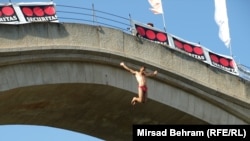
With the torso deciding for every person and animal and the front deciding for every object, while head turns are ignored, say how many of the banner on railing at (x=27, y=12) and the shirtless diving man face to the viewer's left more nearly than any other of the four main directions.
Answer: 0

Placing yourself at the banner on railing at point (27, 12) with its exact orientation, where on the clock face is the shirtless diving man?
The shirtless diving man is roughly at 9 o'clock from the banner on railing.

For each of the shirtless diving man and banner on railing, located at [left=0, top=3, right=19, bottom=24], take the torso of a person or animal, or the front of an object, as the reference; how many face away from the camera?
0

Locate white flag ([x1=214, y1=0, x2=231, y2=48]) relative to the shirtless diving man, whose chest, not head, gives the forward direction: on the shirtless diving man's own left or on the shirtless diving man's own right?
on the shirtless diving man's own left

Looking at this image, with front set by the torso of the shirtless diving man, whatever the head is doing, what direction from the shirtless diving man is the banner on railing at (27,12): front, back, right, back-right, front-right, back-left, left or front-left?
back-right

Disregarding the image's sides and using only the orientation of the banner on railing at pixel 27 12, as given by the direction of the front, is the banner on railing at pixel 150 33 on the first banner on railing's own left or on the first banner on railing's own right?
on the first banner on railing's own left

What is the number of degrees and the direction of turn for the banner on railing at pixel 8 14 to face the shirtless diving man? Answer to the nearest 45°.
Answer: approximately 90° to its left

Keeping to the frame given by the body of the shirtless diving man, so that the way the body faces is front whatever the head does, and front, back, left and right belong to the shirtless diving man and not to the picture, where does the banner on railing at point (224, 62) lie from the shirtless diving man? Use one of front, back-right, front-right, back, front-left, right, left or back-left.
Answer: left
